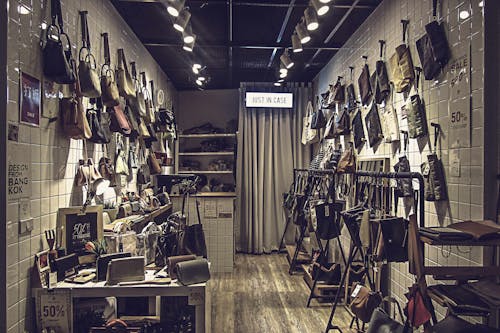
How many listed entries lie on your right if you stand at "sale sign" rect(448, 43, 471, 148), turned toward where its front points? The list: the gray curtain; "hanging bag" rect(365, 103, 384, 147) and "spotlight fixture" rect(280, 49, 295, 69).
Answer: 3

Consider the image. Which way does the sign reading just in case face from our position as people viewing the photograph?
facing the viewer

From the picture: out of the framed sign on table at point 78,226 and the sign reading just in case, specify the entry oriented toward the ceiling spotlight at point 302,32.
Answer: the sign reading just in case

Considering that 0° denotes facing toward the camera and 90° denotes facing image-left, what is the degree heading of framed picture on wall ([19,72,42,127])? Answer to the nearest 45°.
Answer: approximately 315°

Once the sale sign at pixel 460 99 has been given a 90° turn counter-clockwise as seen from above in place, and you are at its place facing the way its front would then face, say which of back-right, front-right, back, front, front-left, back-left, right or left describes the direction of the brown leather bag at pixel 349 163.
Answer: back

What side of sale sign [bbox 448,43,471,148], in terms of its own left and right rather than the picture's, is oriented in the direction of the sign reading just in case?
right

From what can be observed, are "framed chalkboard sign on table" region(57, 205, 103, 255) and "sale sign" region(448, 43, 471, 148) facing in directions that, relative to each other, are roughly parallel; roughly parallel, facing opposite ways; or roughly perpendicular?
roughly perpendicular

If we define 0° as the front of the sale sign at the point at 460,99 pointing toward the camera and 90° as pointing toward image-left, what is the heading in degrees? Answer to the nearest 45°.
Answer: approximately 45°

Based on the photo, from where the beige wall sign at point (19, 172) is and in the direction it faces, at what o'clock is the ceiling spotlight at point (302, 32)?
The ceiling spotlight is roughly at 10 o'clock from the beige wall sign.

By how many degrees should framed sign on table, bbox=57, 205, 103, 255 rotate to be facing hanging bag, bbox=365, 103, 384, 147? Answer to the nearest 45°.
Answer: approximately 90° to its left

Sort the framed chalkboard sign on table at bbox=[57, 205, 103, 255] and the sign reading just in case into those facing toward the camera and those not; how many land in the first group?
2

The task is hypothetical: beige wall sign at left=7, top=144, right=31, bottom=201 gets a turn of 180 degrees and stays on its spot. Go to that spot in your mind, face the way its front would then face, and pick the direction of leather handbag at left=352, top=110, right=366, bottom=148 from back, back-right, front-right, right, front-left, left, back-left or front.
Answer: back-right

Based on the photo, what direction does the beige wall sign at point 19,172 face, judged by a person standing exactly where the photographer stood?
facing the viewer and to the right of the viewer

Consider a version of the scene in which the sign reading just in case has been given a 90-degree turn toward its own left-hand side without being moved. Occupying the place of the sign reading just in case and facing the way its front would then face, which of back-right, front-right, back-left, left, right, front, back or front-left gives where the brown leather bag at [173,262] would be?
right

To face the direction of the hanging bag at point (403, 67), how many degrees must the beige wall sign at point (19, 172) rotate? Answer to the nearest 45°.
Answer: approximately 45° to its left

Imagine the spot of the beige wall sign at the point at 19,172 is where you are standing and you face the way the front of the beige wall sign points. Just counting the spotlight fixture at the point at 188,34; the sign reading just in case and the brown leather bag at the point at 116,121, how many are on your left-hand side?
3

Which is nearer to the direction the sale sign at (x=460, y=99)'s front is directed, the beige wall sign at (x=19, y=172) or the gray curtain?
the beige wall sign

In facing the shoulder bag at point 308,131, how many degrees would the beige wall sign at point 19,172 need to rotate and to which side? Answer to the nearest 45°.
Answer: approximately 90° to its left

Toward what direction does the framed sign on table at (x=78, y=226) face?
toward the camera
